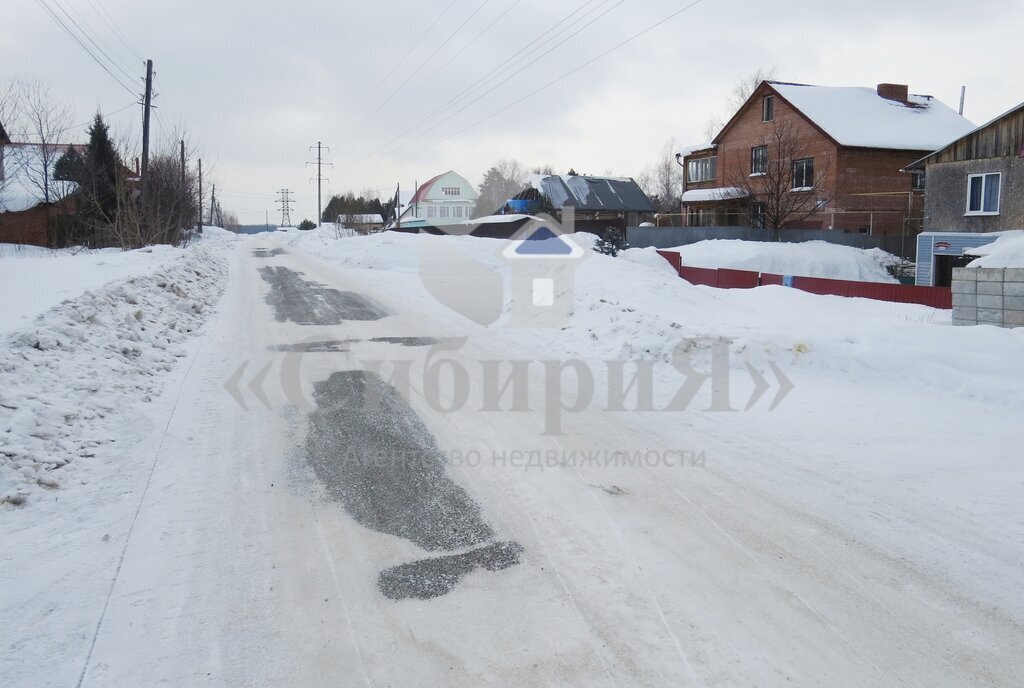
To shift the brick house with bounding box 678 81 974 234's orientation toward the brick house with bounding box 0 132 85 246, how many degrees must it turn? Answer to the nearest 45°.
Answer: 0° — it already faces it

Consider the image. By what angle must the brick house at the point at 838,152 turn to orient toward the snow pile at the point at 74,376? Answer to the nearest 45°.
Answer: approximately 45° to its left

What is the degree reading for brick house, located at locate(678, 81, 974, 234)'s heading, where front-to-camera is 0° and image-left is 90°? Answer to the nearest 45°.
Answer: approximately 45°

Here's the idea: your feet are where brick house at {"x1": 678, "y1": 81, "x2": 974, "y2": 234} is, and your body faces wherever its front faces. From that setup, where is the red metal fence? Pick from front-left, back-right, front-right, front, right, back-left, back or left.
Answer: front-left

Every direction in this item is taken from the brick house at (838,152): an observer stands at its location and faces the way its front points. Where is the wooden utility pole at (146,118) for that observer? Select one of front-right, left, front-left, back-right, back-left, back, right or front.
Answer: front

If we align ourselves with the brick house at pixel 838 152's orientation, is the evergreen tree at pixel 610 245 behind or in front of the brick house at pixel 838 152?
in front
